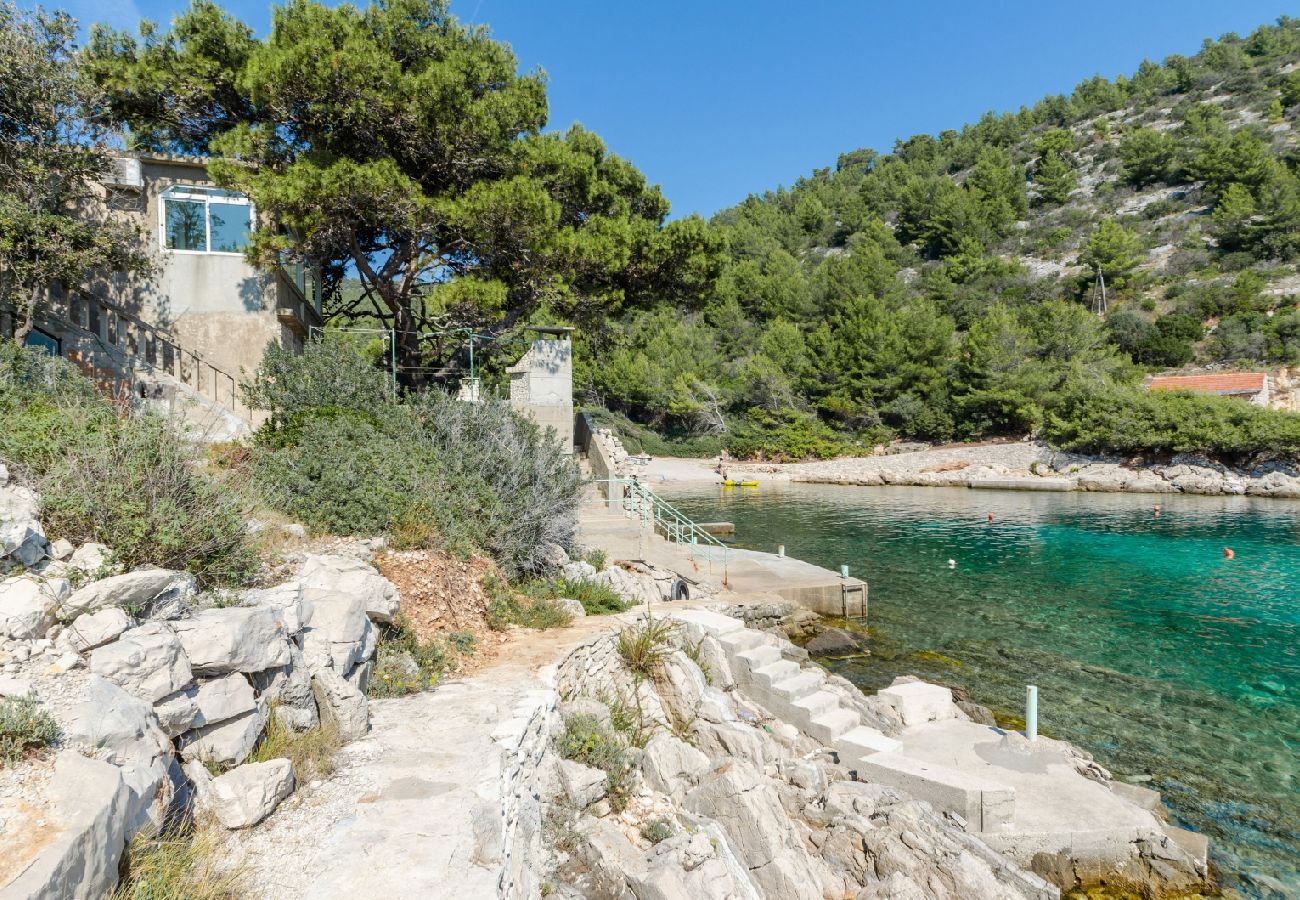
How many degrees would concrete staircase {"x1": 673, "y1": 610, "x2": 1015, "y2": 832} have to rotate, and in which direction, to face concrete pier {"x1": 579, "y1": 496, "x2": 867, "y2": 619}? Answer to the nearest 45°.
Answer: approximately 135° to its left

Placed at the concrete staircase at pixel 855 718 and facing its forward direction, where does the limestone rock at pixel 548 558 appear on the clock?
The limestone rock is roughly at 5 o'clock from the concrete staircase.

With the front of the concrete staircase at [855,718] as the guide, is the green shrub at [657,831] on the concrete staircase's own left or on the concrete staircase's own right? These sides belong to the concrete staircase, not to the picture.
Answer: on the concrete staircase's own right

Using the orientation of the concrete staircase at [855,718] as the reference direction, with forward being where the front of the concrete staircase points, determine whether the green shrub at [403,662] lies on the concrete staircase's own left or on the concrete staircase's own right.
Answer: on the concrete staircase's own right

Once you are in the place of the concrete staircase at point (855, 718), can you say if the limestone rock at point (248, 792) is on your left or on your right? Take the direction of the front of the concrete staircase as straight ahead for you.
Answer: on your right

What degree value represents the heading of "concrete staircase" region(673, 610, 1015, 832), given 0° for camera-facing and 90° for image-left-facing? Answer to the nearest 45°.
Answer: approximately 315°

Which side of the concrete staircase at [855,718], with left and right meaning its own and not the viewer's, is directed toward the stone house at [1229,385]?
left

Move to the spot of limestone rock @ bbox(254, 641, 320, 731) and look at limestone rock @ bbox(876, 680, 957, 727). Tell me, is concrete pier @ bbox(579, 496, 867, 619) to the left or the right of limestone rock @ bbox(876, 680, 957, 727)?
left

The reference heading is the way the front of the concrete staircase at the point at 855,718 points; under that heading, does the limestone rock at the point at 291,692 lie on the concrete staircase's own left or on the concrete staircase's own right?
on the concrete staircase's own right
